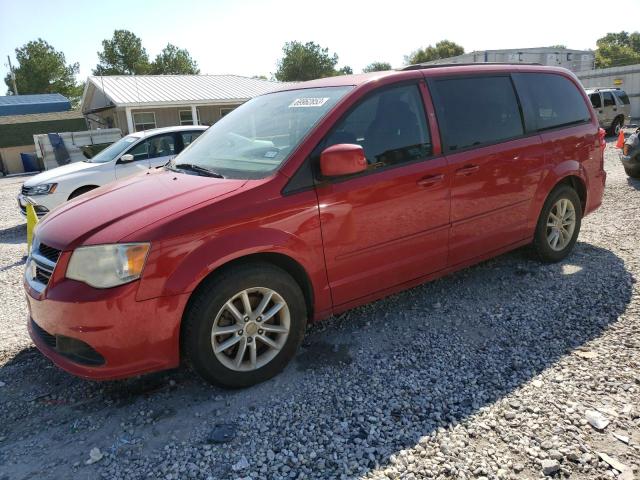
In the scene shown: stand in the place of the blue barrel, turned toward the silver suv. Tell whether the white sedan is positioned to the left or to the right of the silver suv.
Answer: right

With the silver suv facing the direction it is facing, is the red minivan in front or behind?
in front

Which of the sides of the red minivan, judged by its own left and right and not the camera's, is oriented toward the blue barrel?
right

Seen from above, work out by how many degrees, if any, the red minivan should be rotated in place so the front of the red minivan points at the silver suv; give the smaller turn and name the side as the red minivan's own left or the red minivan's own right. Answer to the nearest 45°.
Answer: approximately 180°

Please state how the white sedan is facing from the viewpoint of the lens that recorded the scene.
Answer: facing the viewer and to the left of the viewer

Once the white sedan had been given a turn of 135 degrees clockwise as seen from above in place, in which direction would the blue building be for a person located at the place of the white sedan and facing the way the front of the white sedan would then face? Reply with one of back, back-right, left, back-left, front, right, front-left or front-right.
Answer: front

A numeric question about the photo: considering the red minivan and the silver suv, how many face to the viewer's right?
0

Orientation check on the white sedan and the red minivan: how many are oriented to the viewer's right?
0

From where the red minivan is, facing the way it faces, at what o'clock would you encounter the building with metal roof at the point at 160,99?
The building with metal roof is roughly at 4 o'clock from the red minivan.
